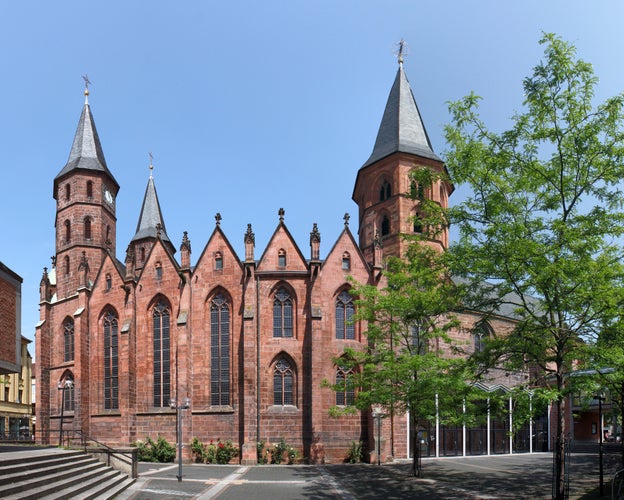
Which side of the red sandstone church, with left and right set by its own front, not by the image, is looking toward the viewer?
left

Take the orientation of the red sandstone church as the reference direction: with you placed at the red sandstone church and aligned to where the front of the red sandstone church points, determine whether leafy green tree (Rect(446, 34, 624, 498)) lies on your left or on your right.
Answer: on your left

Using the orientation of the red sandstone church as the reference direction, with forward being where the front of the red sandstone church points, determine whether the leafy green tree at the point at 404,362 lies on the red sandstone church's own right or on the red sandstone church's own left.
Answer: on the red sandstone church's own left

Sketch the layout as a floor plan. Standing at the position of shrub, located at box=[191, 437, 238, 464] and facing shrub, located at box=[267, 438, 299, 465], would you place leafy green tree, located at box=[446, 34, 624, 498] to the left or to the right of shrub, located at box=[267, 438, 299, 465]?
right

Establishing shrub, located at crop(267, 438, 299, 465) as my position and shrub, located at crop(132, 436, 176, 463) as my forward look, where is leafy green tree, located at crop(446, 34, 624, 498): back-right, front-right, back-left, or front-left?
back-left
